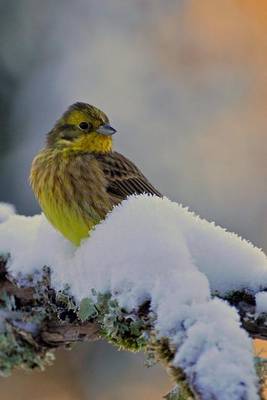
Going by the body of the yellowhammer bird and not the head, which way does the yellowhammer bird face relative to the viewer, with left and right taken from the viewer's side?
facing the viewer and to the left of the viewer
